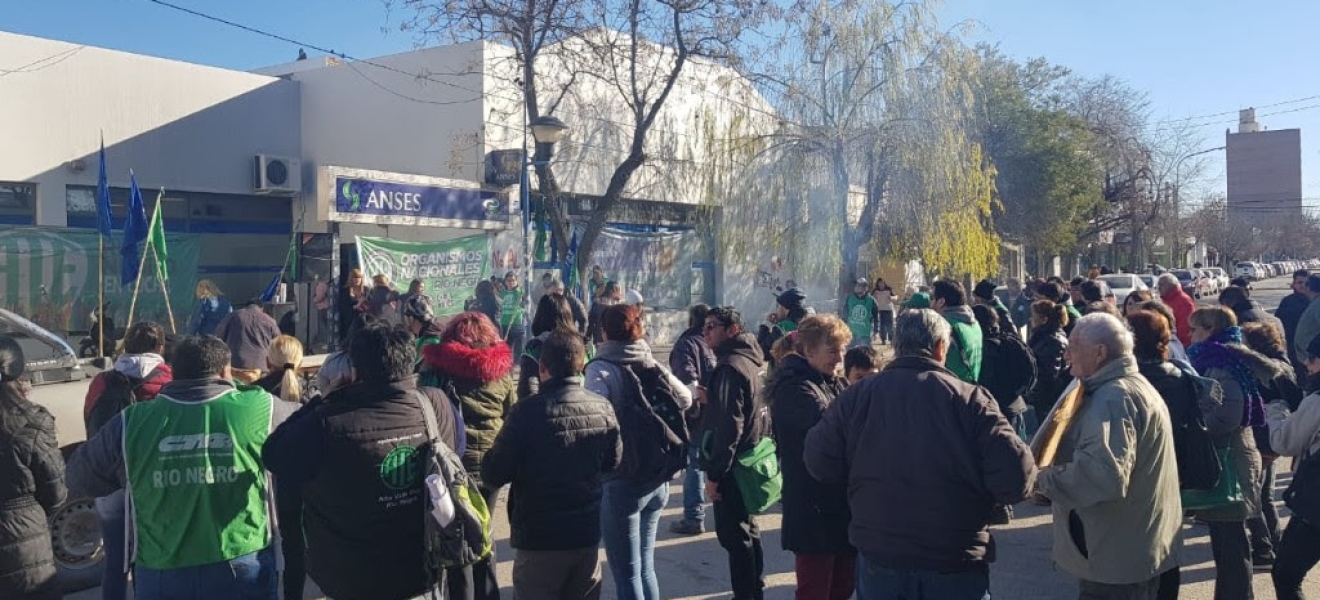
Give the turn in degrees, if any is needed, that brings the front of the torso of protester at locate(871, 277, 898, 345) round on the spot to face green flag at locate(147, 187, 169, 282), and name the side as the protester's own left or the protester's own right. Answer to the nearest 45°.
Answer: approximately 45° to the protester's own right

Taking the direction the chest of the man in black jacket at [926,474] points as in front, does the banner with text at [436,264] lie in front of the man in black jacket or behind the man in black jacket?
in front

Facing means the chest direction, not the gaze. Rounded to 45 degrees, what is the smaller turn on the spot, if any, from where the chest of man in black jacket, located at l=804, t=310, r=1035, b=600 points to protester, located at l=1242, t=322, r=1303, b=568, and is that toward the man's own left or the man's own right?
approximately 45° to the man's own right

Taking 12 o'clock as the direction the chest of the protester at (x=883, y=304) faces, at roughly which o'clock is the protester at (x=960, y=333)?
the protester at (x=960, y=333) is roughly at 12 o'clock from the protester at (x=883, y=304).

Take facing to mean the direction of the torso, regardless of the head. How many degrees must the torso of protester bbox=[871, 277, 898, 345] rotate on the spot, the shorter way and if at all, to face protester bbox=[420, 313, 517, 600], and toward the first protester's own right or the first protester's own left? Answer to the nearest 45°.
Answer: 0° — they already face them

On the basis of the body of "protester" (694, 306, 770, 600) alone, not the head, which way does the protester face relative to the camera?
to the viewer's left

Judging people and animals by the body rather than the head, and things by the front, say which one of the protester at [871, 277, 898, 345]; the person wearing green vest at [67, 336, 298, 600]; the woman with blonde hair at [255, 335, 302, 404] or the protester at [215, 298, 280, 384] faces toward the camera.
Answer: the protester at [871, 277, 898, 345]

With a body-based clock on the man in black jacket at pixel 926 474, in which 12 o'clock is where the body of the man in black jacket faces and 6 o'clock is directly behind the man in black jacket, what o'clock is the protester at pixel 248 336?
The protester is roughly at 10 o'clock from the man in black jacket.

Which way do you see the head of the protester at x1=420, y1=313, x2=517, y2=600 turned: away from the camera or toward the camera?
away from the camera

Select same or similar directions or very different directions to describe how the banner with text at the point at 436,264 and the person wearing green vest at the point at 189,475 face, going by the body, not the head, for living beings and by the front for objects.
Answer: very different directions

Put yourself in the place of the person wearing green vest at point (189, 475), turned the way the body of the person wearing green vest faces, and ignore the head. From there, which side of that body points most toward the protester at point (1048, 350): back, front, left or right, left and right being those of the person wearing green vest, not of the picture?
right

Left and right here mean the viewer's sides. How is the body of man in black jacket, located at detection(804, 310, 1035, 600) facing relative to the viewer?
facing away from the viewer

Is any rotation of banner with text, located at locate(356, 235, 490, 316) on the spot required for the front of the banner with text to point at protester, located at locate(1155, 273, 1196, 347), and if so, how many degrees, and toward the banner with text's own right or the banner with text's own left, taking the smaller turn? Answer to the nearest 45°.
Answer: approximately 45° to the banner with text's own left

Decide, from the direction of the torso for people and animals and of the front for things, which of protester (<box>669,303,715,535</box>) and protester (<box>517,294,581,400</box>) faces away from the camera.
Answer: protester (<box>517,294,581,400</box>)

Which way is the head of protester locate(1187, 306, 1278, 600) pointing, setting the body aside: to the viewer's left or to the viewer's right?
to the viewer's left
